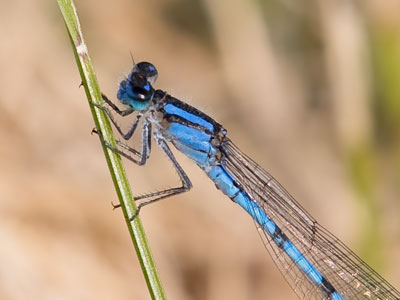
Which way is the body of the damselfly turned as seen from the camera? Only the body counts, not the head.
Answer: to the viewer's left
